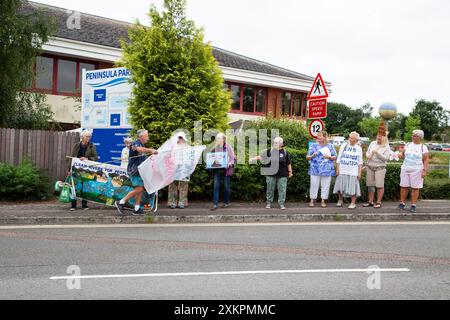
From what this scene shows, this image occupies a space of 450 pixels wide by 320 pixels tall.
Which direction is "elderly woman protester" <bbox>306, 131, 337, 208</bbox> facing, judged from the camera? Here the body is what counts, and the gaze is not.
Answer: toward the camera

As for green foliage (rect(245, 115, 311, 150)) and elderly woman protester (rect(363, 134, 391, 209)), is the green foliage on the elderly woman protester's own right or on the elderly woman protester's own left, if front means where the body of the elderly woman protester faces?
on the elderly woman protester's own right

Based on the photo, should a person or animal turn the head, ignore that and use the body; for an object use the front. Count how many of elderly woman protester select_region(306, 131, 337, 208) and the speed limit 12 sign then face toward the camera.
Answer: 2

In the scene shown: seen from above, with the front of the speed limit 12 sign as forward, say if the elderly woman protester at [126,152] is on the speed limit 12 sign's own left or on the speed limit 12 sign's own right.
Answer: on the speed limit 12 sign's own right

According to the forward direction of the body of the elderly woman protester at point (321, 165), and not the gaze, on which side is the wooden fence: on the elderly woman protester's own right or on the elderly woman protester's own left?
on the elderly woman protester's own right

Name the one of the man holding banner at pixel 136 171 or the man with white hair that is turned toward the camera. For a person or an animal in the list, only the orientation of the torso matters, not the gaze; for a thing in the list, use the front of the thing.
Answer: the man with white hair

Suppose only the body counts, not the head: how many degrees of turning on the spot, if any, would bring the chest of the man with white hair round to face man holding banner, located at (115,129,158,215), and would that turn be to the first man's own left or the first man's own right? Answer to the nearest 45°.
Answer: approximately 45° to the first man's own left

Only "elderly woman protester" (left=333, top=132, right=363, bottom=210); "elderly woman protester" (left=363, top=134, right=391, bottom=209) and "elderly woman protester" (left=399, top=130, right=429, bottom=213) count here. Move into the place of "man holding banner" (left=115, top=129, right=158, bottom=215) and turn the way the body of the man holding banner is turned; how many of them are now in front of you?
3

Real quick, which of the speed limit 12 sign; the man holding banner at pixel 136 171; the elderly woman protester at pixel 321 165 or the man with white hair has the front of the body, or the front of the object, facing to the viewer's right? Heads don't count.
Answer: the man holding banner

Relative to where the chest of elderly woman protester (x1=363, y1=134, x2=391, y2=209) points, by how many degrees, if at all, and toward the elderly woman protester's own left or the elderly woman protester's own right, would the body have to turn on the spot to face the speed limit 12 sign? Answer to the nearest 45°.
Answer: approximately 45° to the elderly woman protester's own right

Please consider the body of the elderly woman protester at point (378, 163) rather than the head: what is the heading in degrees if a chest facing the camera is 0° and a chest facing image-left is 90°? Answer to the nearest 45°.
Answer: approximately 45°

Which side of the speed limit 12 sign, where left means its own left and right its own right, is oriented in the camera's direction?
front

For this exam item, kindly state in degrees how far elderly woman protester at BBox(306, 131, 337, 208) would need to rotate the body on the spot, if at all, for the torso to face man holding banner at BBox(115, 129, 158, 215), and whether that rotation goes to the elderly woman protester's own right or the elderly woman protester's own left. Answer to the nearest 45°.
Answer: approximately 45° to the elderly woman protester's own right

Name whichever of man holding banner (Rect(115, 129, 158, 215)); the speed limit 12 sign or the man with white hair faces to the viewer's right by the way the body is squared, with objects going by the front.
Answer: the man holding banner

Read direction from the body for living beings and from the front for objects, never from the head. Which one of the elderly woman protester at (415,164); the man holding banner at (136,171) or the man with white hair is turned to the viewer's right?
the man holding banner

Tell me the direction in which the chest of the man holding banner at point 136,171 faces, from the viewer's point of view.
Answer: to the viewer's right

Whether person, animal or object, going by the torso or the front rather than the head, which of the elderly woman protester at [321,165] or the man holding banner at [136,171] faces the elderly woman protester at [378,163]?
the man holding banner
